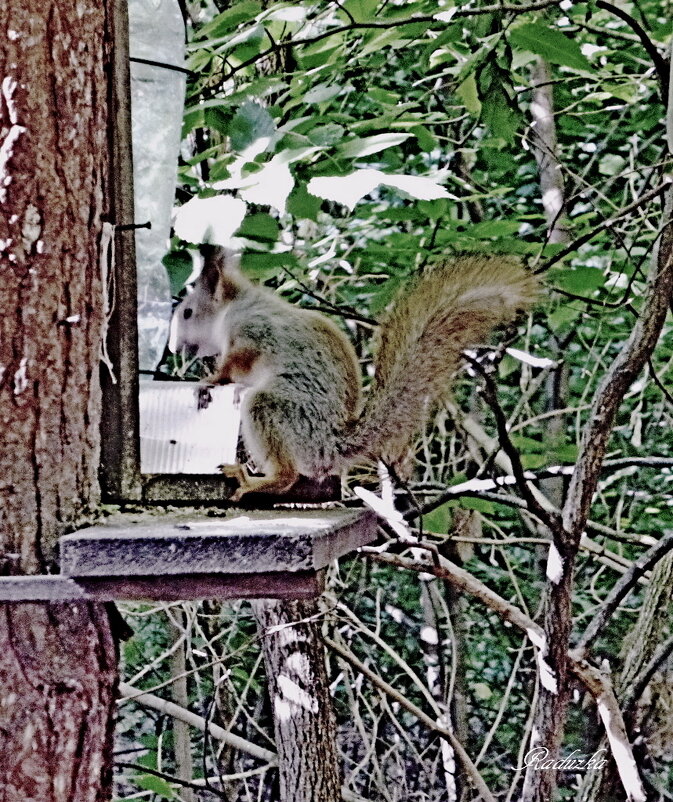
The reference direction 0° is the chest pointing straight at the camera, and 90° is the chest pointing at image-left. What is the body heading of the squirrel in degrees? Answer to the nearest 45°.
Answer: approximately 90°

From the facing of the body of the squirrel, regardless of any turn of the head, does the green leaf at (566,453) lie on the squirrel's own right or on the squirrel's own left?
on the squirrel's own right

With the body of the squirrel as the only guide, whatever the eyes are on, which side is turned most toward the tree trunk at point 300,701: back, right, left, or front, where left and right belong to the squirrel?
right
